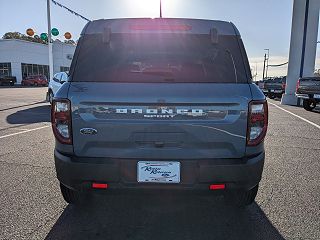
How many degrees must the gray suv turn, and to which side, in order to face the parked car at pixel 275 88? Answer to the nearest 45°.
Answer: approximately 45° to its right

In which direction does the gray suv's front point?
away from the camera

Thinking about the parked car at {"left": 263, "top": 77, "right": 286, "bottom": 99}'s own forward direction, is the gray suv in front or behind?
behind

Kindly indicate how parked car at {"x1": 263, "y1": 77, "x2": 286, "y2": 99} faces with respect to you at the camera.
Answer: facing away from the viewer

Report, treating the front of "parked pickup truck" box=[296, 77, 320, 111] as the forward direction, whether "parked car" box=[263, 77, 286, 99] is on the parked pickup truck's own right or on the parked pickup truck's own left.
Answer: on the parked pickup truck's own left

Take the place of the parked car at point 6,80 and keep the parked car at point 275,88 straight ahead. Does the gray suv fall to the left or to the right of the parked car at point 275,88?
right

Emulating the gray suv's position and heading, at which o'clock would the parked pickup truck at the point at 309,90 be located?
The parked pickup truck is roughly at 1 o'clock from the gray suv.

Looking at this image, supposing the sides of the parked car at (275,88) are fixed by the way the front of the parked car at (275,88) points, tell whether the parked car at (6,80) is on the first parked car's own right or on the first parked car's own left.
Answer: on the first parked car's own left
